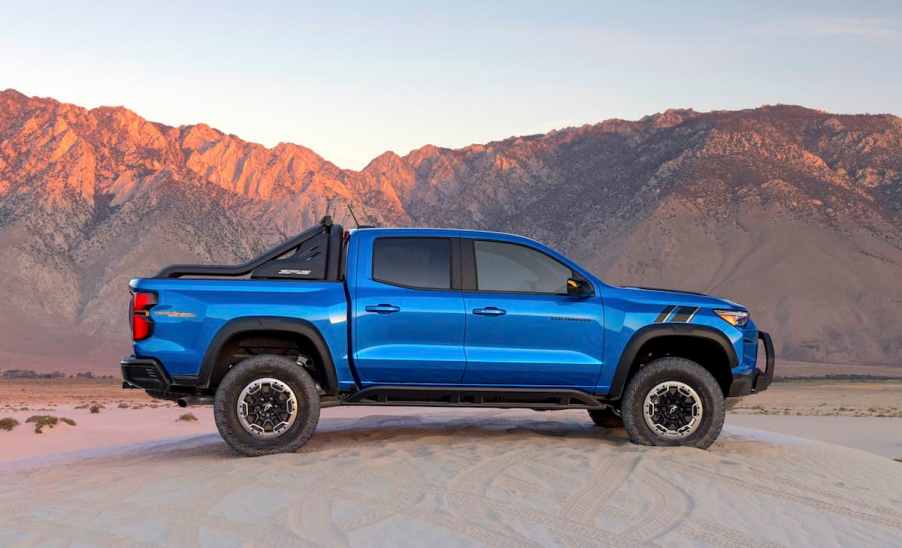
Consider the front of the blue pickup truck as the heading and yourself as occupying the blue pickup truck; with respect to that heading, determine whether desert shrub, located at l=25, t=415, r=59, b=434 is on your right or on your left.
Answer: on your left

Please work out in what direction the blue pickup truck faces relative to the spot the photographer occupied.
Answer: facing to the right of the viewer
